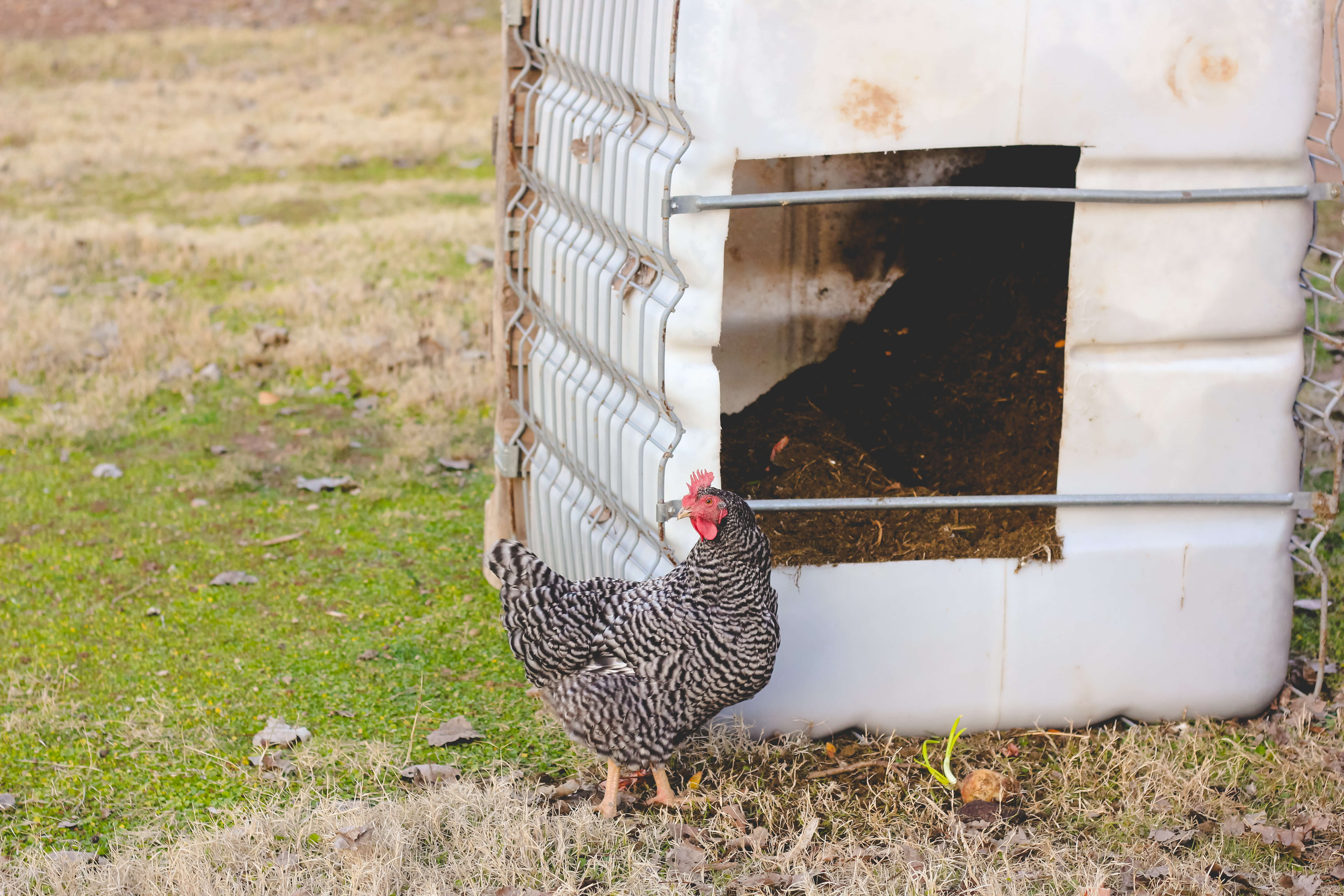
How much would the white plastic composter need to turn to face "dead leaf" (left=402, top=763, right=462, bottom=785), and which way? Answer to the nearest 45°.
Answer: approximately 90° to its right

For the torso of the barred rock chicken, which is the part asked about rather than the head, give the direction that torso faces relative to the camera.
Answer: to the viewer's right

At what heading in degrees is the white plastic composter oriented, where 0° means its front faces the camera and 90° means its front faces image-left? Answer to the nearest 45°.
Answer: approximately 0°

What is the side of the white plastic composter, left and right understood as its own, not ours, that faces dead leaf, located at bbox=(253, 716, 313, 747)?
right

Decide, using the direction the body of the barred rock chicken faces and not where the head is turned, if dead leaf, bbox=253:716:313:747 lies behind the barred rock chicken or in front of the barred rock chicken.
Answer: behind

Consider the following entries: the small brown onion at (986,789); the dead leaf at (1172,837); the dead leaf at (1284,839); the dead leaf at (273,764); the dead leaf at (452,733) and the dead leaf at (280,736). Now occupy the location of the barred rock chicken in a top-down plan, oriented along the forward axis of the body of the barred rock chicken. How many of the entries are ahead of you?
3

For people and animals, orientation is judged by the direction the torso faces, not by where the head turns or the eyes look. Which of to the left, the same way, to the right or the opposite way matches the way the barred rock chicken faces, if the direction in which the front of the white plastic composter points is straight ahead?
to the left
